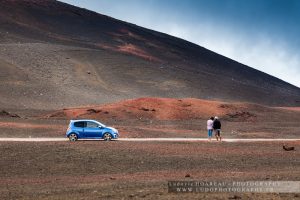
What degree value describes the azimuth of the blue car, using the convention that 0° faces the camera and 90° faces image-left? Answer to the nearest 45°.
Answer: approximately 270°
